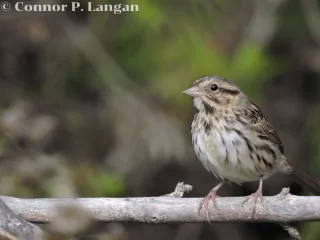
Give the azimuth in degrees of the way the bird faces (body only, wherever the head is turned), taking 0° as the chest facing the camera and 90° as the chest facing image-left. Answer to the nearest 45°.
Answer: approximately 45°

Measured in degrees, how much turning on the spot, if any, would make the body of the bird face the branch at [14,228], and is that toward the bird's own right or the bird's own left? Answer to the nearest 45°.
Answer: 0° — it already faces it

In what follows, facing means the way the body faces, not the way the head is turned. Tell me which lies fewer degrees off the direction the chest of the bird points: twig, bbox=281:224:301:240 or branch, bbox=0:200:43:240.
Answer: the branch
